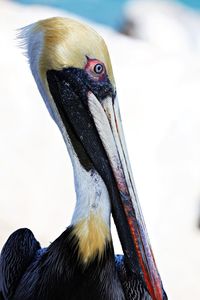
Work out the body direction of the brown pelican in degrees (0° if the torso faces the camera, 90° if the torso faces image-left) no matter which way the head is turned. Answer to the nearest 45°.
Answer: approximately 315°
